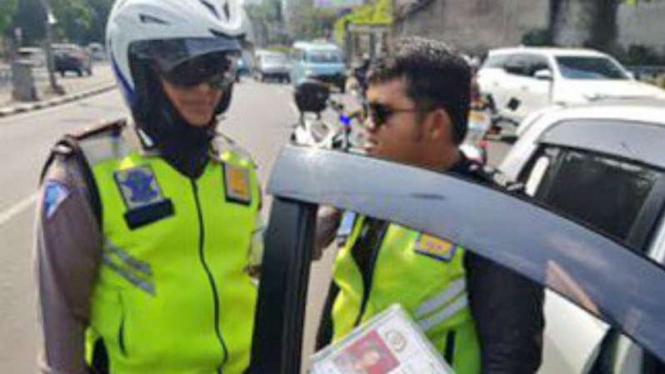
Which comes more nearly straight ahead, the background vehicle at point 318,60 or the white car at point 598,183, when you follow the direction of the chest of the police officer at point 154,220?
the white car

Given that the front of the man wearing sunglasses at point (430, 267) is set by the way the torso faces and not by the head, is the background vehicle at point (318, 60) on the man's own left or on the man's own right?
on the man's own right

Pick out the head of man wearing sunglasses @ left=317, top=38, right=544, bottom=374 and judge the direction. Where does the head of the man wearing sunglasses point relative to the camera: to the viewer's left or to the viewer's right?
to the viewer's left

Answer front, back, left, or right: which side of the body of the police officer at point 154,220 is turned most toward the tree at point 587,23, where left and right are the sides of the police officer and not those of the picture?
left

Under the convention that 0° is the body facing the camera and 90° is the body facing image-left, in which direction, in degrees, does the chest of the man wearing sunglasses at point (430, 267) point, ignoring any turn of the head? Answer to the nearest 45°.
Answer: approximately 45°

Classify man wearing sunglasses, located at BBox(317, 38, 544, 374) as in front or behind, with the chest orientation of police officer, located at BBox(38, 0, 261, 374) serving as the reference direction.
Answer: in front

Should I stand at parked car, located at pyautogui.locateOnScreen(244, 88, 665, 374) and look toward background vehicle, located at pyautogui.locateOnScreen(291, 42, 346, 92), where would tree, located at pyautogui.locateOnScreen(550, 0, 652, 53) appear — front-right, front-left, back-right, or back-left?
front-right

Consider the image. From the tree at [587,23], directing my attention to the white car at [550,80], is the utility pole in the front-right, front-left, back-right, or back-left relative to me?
front-right

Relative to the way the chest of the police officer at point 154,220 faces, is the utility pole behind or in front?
behind
